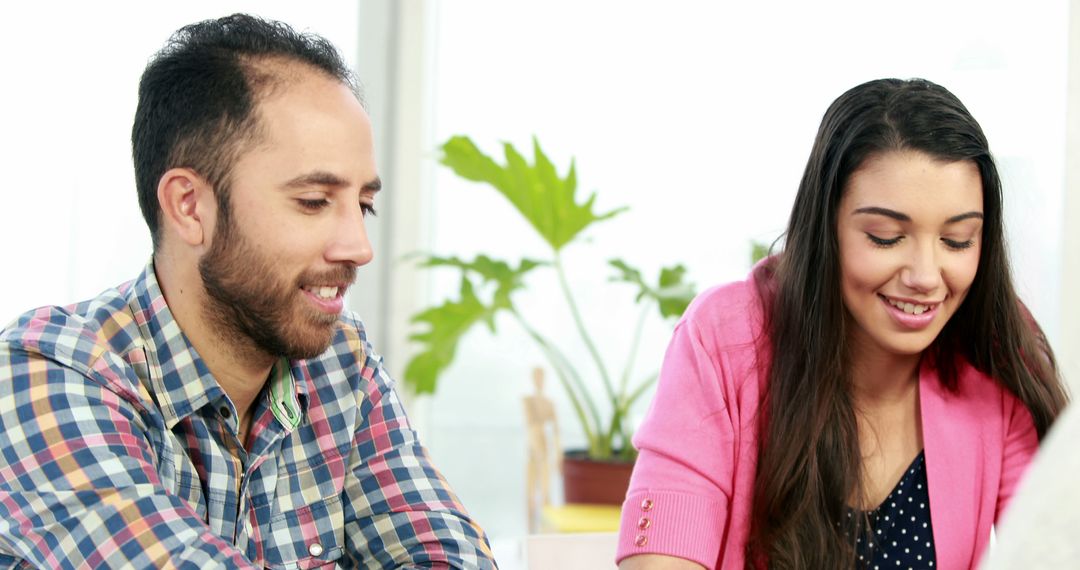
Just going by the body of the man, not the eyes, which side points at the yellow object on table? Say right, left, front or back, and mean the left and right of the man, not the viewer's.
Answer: left

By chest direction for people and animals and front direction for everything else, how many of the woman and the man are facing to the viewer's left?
0

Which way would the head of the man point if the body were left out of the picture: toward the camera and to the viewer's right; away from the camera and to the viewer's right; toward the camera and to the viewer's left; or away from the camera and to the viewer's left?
toward the camera and to the viewer's right

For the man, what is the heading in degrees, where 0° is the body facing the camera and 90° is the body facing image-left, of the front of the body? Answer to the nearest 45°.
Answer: approximately 315°

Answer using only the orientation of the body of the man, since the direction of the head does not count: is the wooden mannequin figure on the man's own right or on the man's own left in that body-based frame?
on the man's own left

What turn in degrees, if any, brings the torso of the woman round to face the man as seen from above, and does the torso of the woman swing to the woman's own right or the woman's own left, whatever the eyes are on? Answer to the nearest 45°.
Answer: approximately 90° to the woman's own right

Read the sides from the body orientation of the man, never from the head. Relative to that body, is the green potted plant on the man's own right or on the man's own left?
on the man's own left

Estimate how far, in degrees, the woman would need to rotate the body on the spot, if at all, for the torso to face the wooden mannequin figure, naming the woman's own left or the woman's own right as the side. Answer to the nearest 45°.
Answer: approximately 180°

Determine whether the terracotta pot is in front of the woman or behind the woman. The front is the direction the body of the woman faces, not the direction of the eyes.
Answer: behind
